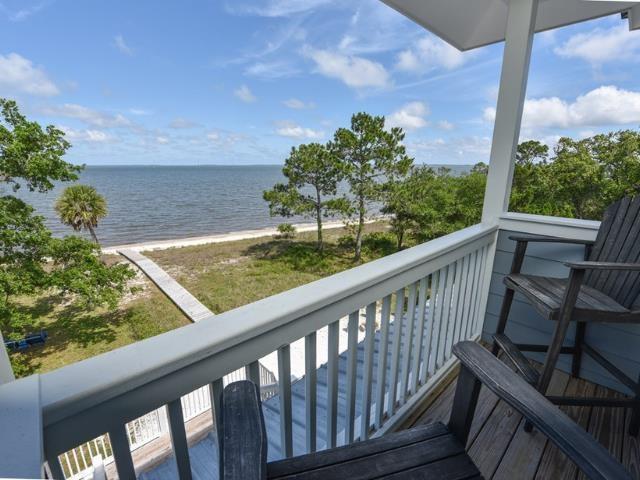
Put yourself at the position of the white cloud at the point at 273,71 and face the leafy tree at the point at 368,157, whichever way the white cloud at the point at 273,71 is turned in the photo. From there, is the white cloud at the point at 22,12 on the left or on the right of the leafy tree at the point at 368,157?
right

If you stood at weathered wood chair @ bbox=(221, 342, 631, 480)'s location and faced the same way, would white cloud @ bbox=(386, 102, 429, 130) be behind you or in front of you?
in front

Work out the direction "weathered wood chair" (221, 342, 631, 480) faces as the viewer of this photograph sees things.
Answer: facing away from the viewer and to the left of the viewer

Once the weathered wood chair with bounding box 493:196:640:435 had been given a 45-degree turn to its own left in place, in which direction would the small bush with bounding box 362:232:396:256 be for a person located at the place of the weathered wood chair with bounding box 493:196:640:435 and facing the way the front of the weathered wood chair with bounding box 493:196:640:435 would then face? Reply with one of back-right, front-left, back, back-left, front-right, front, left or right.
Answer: back-right

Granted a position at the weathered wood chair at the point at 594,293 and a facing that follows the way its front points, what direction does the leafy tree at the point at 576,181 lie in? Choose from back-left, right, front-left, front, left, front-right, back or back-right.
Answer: back-right

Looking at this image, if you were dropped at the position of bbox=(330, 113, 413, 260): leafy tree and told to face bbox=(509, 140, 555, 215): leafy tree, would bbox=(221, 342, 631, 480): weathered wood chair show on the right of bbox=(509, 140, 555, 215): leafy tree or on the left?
right

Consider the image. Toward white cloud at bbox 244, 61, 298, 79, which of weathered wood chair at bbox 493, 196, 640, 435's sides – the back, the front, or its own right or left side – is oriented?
right

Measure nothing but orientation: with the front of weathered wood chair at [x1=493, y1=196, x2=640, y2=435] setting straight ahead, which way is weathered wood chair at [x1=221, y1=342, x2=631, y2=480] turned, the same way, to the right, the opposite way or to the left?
to the right

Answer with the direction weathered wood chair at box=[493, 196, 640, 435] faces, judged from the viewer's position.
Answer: facing the viewer and to the left of the viewer

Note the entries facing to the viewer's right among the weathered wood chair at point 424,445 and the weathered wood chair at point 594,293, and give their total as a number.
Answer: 0

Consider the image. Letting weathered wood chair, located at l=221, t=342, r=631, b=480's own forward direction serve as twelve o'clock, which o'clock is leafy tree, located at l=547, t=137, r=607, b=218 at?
The leafy tree is roughly at 2 o'clock from the weathered wood chair.
